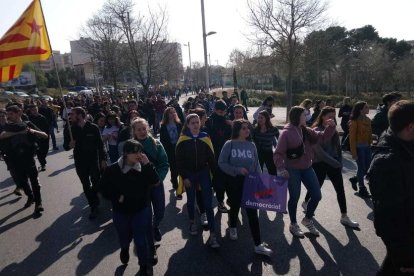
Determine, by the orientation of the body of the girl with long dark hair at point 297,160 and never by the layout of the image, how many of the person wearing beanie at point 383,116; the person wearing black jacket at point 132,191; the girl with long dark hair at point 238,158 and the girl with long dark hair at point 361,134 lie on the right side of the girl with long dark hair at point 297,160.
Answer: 2

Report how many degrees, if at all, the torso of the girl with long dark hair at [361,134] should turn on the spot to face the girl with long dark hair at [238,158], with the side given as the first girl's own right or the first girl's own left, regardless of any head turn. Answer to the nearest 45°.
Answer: approximately 90° to the first girl's own right

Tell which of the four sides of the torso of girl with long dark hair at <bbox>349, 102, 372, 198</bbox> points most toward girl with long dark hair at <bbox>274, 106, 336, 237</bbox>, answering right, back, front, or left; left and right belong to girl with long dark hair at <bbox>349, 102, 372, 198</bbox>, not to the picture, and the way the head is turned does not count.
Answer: right

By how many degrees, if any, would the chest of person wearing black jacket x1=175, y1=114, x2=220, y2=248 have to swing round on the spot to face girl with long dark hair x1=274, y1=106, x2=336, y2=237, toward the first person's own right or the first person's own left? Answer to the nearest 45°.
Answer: approximately 90° to the first person's own left

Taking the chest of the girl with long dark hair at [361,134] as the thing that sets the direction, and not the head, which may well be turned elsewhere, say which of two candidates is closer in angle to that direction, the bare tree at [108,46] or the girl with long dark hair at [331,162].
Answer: the girl with long dark hair

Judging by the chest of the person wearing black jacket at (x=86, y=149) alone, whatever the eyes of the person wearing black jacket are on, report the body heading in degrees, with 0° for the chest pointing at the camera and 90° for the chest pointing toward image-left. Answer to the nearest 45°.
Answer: approximately 45°

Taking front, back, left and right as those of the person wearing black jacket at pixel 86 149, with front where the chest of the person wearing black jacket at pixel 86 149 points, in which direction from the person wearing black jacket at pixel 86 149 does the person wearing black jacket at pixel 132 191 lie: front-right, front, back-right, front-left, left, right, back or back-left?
front-left

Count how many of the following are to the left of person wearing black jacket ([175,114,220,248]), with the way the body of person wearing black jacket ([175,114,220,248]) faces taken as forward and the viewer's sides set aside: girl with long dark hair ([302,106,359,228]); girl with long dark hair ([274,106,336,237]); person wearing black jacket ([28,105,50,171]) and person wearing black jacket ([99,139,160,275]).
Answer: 2

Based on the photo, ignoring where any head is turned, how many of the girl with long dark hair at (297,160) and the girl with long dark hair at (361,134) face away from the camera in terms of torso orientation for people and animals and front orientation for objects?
0
